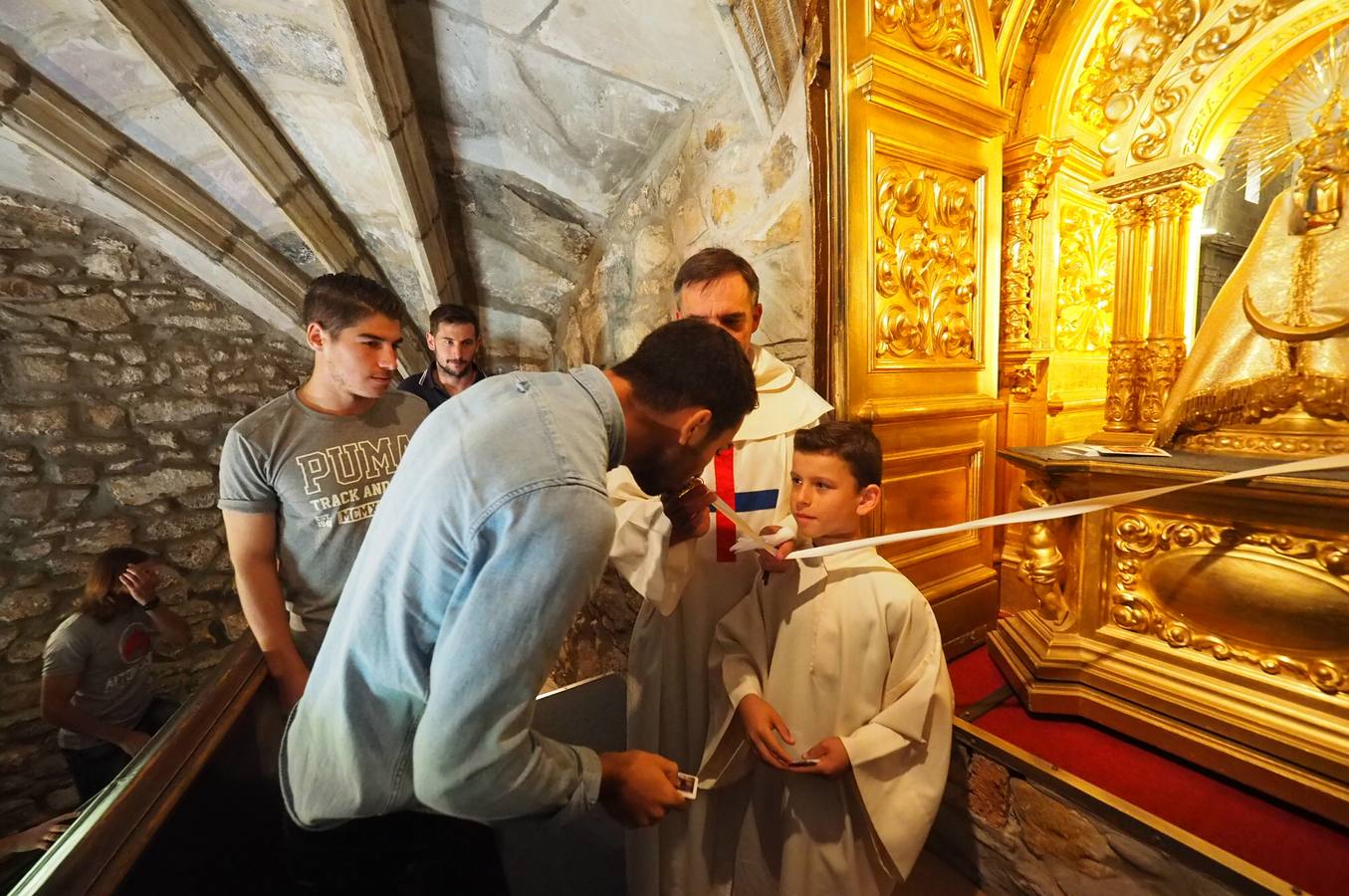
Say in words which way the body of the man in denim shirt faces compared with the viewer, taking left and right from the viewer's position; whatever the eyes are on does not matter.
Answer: facing away from the viewer and to the right of the viewer

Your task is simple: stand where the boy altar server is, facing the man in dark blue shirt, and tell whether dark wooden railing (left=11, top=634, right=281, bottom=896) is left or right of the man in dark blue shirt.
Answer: left

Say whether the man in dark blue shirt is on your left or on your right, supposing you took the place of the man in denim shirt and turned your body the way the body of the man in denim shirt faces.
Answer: on your left

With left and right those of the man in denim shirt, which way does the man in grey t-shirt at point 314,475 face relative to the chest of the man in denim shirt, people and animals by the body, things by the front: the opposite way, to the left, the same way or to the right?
to the right

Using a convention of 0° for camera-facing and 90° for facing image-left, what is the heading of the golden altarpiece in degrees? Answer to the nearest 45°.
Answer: approximately 45°

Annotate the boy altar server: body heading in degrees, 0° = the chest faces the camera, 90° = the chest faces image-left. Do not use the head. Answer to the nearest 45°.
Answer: approximately 45°

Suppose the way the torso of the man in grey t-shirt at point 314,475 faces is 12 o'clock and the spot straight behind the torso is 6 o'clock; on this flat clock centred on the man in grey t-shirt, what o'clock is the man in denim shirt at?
The man in denim shirt is roughly at 1 o'clock from the man in grey t-shirt.

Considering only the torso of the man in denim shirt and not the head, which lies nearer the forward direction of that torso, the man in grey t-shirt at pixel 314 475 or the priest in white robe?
the priest in white robe

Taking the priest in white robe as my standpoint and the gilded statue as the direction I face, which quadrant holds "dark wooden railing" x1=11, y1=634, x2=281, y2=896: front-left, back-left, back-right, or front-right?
back-right
